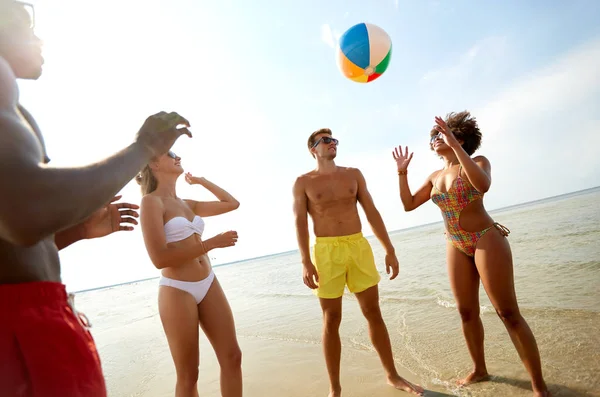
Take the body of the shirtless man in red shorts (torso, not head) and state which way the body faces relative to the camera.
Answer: to the viewer's right

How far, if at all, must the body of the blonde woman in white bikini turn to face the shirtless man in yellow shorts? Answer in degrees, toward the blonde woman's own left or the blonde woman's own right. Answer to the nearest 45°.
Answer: approximately 90° to the blonde woman's own left

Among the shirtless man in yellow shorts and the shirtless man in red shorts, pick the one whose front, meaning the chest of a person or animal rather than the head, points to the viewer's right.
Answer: the shirtless man in red shorts

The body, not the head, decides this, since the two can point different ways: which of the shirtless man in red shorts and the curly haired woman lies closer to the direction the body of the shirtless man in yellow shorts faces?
the shirtless man in red shorts

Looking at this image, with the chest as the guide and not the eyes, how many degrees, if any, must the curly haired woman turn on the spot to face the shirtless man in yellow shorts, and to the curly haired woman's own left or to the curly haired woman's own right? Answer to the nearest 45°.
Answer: approximately 45° to the curly haired woman's own right

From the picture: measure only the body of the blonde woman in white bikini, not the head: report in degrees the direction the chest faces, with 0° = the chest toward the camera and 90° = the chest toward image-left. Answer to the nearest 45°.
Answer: approximately 315°

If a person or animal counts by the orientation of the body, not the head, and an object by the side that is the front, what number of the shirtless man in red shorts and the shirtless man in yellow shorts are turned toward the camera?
1
